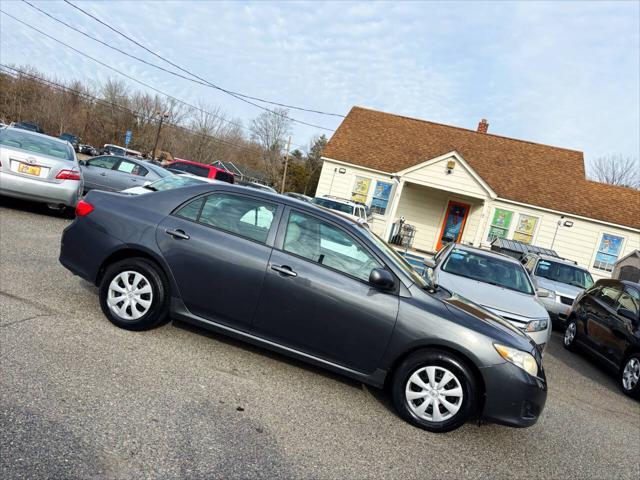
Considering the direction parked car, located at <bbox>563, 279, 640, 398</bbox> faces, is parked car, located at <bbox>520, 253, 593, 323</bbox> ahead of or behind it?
behind

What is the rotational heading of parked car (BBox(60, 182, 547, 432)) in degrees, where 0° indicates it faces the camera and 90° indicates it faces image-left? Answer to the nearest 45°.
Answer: approximately 270°

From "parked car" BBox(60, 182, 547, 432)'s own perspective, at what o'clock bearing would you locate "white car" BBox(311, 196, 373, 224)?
The white car is roughly at 9 o'clock from the parked car.

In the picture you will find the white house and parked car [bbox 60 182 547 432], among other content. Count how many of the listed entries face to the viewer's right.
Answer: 1

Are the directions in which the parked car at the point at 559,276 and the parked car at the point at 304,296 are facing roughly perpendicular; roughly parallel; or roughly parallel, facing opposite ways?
roughly perpendicular

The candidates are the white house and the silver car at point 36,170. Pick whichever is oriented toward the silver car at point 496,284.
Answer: the white house

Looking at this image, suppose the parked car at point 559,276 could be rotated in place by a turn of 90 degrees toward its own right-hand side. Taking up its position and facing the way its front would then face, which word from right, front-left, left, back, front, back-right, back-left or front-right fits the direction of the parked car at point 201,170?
front-right

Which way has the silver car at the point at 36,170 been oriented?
away from the camera

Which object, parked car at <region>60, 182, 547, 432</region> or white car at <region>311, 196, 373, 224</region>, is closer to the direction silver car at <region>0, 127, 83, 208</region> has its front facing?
the white car

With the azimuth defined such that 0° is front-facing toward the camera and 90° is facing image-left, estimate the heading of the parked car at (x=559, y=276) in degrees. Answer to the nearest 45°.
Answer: approximately 315°

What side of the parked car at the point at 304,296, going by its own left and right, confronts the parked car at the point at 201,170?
left

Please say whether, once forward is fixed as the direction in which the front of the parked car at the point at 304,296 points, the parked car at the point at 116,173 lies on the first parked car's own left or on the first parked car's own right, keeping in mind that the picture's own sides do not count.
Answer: on the first parked car's own left
